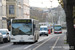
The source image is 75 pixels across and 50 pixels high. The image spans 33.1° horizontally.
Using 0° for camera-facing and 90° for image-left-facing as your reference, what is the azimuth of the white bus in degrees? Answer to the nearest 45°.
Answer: approximately 0°
